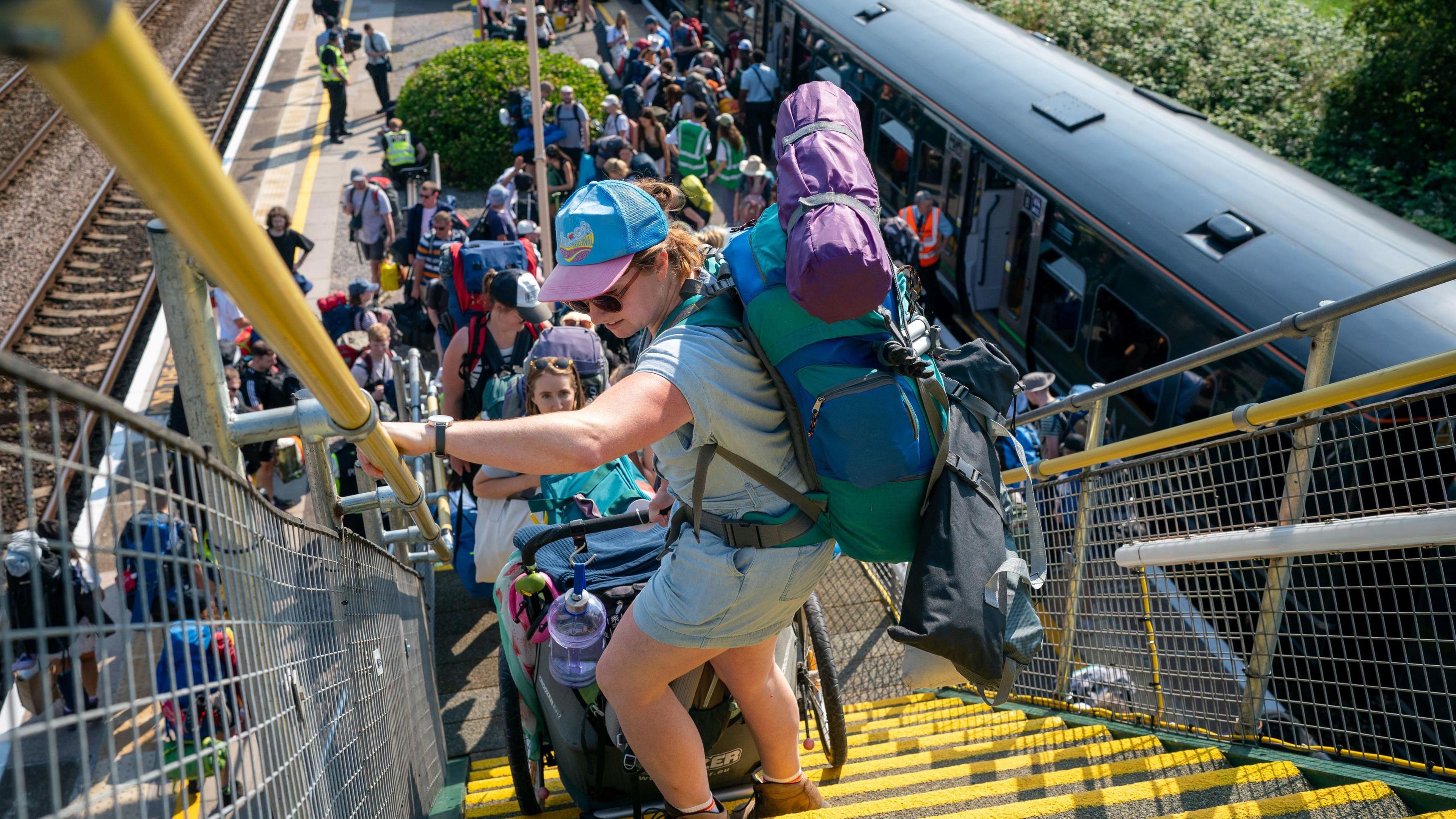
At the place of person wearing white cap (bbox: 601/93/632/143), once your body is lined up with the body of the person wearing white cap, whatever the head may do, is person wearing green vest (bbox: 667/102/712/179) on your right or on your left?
on your left

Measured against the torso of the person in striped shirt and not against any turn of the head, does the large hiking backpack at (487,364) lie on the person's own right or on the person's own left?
on the person's own left

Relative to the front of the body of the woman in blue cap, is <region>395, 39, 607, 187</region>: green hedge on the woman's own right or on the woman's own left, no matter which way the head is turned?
on the woman's own right

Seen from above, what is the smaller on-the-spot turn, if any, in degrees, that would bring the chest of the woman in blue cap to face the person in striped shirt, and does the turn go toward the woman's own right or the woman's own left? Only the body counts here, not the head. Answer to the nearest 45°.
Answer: approximately 90° to the woman's own right

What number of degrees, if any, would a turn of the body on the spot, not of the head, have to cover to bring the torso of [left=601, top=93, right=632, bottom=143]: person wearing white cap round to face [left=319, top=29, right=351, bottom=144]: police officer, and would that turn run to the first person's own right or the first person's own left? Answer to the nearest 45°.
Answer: approximately 90° to the first person's own right

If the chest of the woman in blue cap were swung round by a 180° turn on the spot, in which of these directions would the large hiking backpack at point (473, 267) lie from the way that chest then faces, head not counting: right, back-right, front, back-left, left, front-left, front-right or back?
left

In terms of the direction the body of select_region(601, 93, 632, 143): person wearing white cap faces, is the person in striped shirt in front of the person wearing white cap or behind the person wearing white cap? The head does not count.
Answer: in front

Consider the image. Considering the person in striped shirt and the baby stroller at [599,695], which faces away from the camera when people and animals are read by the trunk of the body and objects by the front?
the baby stroller

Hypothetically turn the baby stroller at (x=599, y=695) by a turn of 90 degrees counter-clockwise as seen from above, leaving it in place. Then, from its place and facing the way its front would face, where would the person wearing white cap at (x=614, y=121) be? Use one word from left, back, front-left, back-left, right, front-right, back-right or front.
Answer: right

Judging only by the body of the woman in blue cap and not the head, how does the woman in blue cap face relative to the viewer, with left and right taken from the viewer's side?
facing to the left of the viewer

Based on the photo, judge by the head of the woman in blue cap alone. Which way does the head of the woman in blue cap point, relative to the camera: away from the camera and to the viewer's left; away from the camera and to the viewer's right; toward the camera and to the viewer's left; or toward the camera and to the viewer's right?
toward the camera and to the viewer's left
